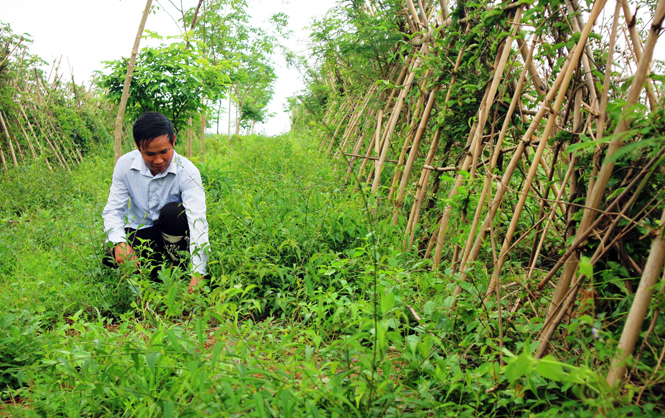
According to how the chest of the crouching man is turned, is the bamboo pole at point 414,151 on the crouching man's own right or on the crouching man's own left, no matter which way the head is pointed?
on the crouching man's own left

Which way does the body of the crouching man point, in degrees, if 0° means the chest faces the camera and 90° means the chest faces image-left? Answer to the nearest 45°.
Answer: approximately 0°

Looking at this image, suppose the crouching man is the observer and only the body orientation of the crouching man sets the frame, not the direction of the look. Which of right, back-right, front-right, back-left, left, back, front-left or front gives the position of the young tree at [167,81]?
back

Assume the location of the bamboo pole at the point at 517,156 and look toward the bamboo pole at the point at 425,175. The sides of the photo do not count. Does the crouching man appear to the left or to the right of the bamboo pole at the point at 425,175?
left

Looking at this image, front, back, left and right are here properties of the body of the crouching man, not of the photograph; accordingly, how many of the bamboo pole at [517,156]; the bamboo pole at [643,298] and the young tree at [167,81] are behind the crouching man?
1

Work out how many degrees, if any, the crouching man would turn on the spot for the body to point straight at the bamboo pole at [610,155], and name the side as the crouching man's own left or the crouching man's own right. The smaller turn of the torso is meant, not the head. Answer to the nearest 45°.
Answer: approximately 45° to the crouching man's own left

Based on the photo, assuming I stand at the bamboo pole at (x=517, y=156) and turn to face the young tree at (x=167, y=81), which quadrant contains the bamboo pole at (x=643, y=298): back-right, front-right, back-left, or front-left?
back-left

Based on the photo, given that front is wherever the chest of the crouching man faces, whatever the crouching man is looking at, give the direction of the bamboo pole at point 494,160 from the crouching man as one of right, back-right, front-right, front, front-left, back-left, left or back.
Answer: front-left

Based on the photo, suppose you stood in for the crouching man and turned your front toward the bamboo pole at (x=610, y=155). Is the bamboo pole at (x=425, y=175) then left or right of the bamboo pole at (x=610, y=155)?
left
